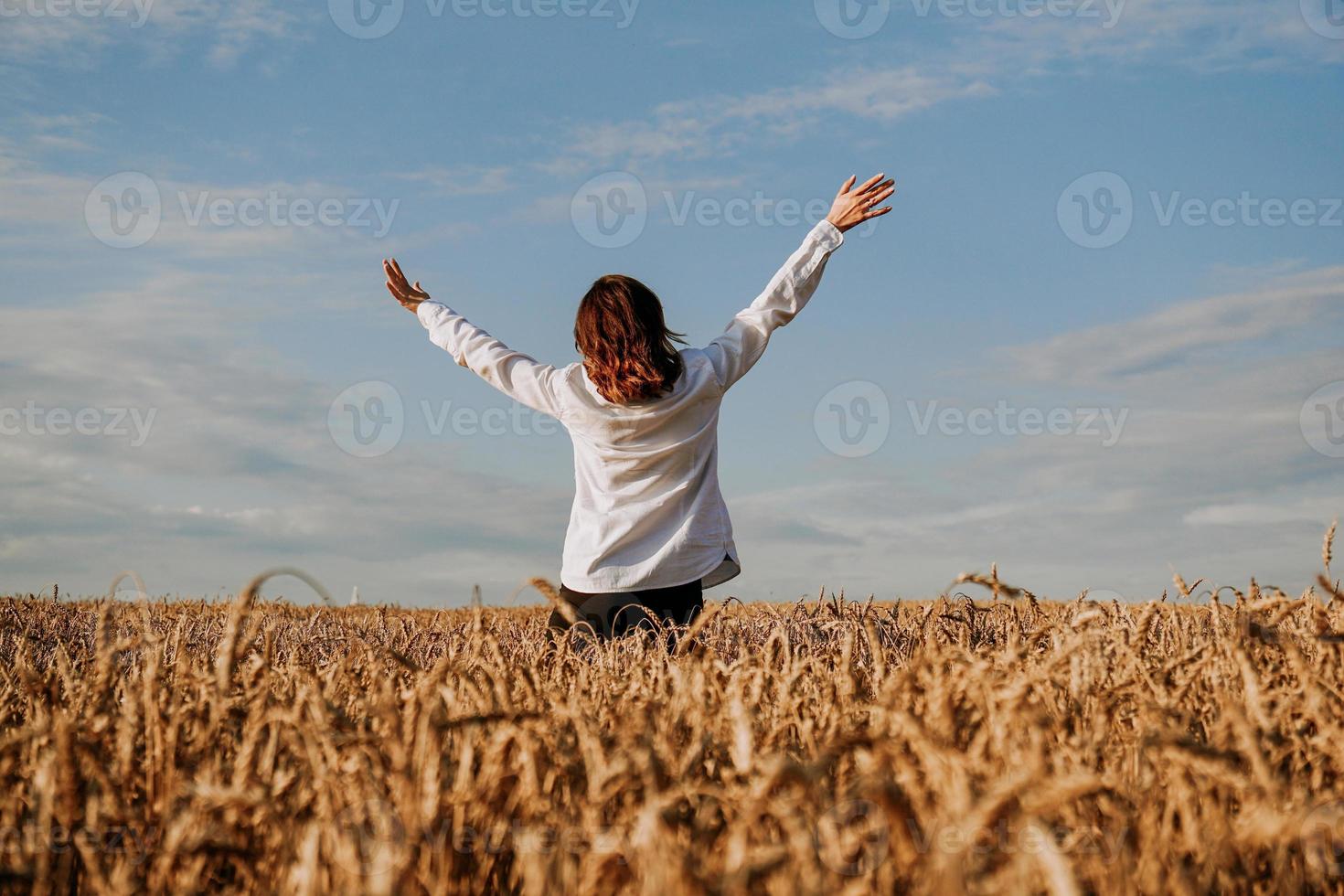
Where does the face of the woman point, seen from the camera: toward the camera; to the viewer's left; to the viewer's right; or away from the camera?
away from the camera

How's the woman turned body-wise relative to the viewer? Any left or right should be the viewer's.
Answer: facing away from the viewer
